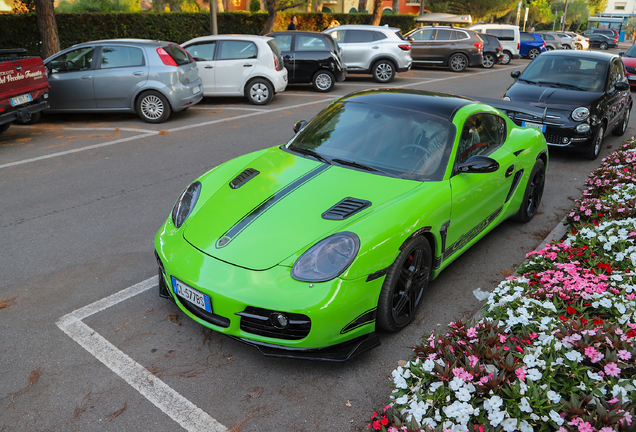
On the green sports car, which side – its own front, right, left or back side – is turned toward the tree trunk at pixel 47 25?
right

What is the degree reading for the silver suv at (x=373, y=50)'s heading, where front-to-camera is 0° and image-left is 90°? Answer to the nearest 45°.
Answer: approximately 90°

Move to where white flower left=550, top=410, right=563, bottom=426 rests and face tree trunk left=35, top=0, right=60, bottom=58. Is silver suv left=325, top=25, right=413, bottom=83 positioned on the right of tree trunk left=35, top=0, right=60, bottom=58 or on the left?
right

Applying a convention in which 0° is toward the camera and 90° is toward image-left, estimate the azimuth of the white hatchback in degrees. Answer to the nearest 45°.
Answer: approximately 90°

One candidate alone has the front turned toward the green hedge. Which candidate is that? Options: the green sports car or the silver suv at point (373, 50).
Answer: the silver suv

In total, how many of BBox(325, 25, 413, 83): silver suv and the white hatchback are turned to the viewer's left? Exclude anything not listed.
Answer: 2

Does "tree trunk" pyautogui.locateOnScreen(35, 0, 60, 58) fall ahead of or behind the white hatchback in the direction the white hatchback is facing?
ahead

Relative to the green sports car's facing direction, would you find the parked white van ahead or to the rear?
to the rear

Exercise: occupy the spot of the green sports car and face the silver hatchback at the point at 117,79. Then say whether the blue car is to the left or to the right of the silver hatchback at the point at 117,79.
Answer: right

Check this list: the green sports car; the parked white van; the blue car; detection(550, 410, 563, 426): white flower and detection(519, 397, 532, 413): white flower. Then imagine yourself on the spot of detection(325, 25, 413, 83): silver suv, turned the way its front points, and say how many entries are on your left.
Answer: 3
